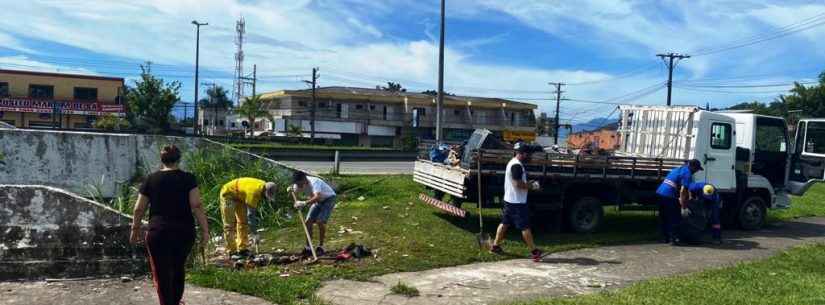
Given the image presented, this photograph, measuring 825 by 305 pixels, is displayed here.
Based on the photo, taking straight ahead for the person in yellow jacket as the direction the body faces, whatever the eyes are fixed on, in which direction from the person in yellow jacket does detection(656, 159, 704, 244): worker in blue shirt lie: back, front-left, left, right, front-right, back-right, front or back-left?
front

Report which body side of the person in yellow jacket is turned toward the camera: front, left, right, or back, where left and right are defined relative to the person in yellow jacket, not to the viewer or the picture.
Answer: right

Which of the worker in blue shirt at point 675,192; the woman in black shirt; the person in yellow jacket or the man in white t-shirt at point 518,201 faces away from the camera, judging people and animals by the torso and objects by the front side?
the woman in black shirt

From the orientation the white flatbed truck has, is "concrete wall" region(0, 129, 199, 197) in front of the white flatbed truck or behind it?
behind

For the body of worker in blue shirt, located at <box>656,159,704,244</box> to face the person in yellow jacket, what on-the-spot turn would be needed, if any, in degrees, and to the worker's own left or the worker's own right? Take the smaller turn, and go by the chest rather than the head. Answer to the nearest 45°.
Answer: approximately 135° to the worker's own right

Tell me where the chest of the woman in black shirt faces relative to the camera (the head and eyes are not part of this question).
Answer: away from the camera

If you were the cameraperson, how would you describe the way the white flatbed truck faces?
facing away from the viewer and to the right of the viewer

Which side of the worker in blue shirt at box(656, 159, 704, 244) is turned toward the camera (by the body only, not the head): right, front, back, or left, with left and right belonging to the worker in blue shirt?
right

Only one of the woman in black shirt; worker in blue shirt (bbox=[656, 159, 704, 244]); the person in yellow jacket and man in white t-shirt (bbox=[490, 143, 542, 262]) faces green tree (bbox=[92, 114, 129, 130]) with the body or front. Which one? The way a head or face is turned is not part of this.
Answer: the woman in black shirt

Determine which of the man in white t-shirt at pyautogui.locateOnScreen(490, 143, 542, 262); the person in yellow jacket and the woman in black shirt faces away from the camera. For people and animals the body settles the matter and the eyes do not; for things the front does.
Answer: the woman in black shirt

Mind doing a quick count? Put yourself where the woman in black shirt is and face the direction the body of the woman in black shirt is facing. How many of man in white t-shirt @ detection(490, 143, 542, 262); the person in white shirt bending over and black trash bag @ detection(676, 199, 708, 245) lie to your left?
0

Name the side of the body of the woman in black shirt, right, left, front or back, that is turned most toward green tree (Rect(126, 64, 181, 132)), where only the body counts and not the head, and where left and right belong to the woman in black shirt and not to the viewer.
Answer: front

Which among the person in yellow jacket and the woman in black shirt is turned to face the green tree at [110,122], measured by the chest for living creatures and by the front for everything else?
the woman in black shirt

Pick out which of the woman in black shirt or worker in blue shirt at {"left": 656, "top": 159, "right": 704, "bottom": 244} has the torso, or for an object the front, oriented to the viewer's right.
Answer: the worker in blue shirt
